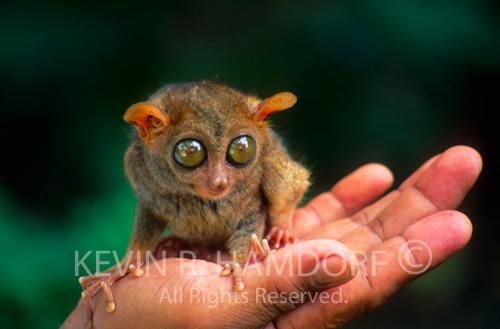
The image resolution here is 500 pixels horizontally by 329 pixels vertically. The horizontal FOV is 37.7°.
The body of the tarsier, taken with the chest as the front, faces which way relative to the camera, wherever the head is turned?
toward the camera
